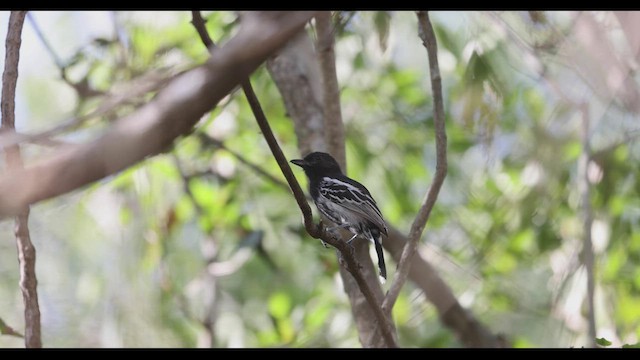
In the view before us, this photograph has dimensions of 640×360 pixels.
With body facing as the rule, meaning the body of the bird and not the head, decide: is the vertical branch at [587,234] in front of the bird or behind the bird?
behind

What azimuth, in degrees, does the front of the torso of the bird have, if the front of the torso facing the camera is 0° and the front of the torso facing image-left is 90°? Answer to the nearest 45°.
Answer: approximately 90°

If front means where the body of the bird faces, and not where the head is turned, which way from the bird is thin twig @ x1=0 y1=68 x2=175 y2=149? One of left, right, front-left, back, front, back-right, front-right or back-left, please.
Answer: left

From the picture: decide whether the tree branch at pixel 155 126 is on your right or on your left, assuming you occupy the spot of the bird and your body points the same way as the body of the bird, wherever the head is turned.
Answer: on your left

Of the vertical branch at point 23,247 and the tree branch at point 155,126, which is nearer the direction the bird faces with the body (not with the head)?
the vertical branch
